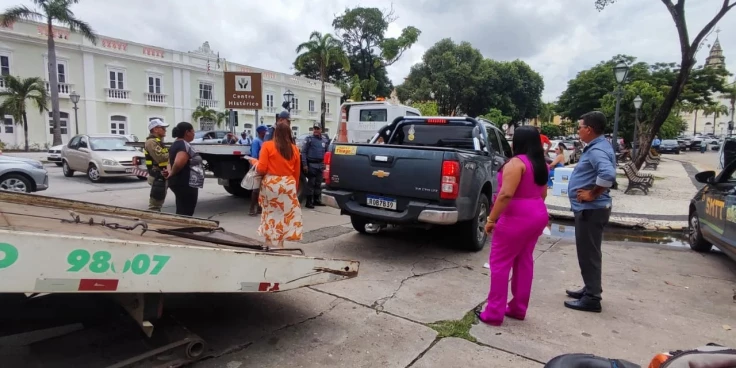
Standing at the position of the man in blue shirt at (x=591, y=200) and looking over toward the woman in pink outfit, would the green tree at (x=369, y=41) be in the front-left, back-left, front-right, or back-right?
back-right

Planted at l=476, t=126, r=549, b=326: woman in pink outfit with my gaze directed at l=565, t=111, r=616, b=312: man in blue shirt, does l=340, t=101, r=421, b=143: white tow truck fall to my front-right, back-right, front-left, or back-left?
front-left

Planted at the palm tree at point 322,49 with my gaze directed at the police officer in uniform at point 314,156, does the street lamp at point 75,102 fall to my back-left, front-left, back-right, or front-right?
front-right

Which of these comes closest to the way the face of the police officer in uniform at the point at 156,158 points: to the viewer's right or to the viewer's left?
to the viewer's right

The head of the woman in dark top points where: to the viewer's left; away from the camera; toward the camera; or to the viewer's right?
to the viewer's right

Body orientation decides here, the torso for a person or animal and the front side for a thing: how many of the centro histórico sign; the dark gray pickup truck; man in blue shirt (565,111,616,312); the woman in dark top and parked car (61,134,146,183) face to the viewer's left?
1

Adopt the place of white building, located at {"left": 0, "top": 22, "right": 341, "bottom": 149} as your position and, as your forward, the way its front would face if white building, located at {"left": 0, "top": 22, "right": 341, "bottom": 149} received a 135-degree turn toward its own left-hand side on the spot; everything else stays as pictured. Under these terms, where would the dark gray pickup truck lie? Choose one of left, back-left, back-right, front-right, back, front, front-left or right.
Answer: back

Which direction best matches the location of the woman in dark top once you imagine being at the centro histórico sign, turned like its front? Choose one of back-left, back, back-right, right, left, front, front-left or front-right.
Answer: front

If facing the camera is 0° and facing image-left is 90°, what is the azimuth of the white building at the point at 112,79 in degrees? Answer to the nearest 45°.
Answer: approximately 315°

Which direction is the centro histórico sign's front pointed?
toward the camera

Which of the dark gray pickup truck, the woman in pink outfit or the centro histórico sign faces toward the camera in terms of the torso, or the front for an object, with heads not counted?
the centro histórico sign

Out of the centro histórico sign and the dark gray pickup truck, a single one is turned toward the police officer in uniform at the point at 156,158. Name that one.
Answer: the centro histórico sign

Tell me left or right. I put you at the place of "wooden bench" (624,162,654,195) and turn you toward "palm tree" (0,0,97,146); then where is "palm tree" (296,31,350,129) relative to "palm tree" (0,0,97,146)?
right

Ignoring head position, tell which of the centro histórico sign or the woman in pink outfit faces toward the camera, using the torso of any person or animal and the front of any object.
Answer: the centro histórico sign

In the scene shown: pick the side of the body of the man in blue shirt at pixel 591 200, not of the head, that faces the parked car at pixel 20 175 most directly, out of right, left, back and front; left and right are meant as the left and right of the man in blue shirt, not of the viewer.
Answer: front
